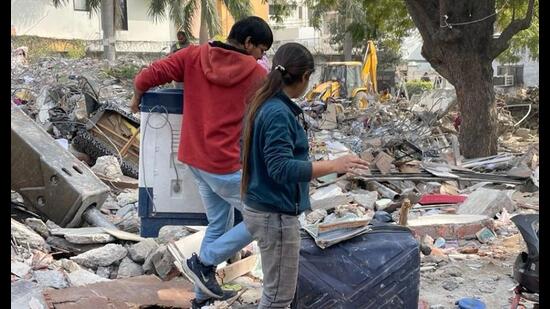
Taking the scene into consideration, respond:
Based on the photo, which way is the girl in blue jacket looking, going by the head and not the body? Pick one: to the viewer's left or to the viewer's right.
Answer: to the viewer's right

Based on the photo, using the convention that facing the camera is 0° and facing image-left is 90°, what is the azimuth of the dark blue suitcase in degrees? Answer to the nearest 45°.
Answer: approximately 0°

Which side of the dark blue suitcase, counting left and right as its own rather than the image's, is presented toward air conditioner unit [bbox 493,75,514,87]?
back

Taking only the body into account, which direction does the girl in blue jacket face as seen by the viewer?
to the viewer's right

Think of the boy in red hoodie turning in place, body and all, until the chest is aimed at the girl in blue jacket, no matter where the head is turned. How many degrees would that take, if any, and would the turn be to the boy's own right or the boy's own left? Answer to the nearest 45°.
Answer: approximately 135° to the boy's own right

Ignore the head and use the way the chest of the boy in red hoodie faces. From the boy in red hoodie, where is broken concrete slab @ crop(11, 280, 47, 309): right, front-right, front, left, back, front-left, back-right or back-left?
back-left
